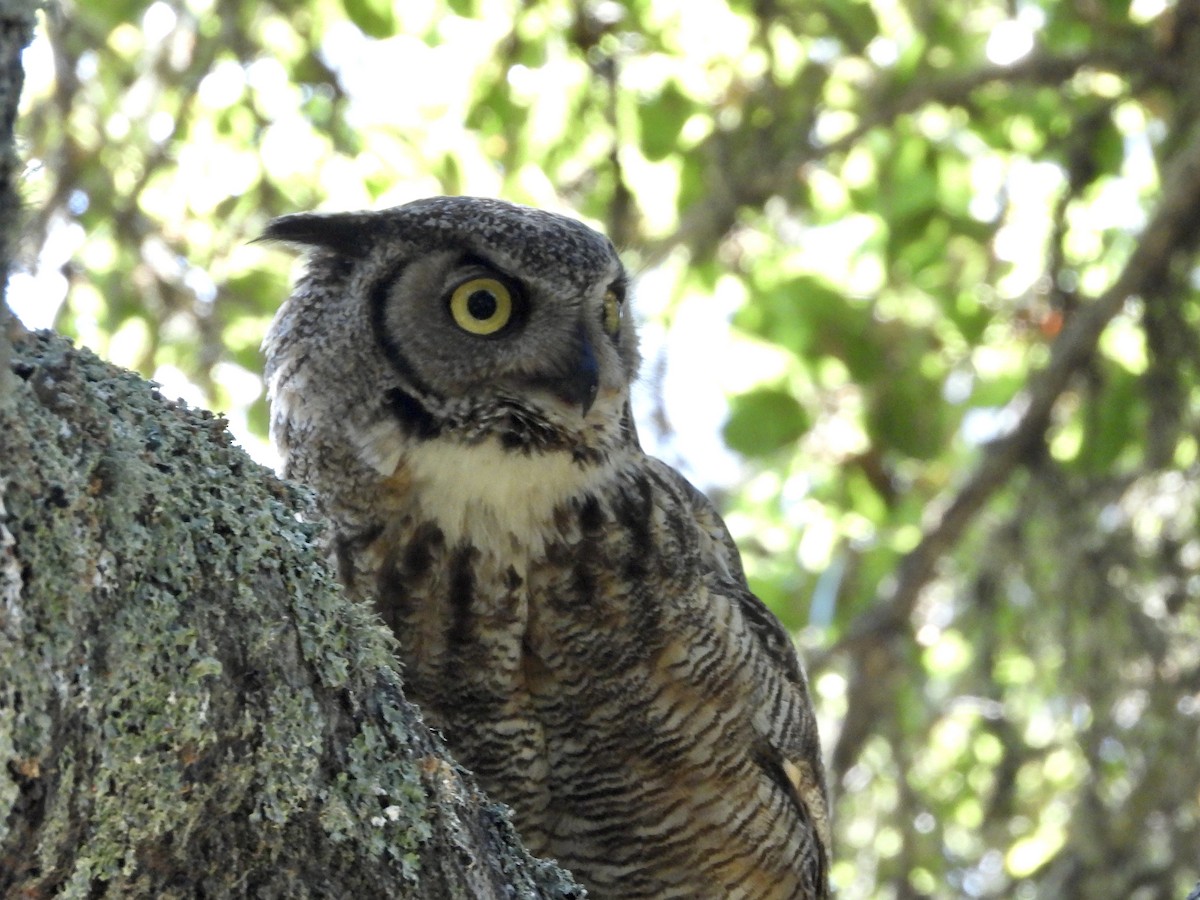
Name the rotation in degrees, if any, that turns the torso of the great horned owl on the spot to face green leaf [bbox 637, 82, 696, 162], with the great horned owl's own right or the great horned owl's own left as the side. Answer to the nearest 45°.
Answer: approximately 135° to the great horned owl's own right

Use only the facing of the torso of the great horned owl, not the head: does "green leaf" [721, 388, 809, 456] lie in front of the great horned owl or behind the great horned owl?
behind

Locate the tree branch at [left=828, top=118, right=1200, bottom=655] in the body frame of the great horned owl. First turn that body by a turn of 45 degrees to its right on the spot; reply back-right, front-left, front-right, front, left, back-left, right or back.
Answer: back-right

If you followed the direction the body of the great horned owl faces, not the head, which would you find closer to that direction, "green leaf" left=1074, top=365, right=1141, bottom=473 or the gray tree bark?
the gray tree bark

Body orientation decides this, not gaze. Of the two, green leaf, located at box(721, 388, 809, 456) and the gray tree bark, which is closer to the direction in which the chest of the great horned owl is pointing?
the gray tree bark

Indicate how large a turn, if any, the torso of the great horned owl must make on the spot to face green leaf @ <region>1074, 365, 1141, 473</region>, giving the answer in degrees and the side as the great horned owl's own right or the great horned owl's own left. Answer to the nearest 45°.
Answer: approximately 180°

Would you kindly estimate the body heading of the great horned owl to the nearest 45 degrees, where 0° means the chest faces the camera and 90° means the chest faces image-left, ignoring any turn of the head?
approximately 45°
